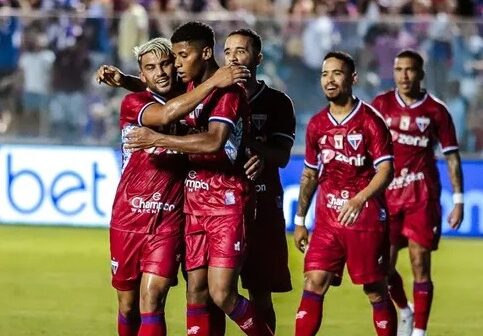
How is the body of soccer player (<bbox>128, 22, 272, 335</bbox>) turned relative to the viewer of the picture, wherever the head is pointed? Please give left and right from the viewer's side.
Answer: facing the viewer and to the left of the viewer

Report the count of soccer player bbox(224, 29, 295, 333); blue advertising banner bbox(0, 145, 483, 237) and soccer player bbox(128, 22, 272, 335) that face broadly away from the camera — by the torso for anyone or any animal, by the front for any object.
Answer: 0

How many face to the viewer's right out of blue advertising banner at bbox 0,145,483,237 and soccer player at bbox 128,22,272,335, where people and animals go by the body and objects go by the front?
0

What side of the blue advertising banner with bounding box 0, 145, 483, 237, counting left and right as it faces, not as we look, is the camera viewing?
front

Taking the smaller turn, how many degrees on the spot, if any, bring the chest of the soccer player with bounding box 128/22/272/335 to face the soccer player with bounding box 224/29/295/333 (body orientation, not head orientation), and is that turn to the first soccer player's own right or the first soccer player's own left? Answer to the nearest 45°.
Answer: approximately 180°

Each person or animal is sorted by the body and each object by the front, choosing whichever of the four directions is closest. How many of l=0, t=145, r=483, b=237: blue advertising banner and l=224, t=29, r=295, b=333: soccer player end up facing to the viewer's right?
0

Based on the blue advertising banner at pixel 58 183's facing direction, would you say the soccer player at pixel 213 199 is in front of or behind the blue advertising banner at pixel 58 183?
in front

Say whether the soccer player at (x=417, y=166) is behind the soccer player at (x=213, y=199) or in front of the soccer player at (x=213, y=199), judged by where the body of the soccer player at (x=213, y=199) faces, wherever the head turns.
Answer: behind

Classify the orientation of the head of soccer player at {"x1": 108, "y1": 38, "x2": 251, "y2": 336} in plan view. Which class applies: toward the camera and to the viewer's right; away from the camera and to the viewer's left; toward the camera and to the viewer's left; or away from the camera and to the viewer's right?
toward the camera and to the viewer's right
